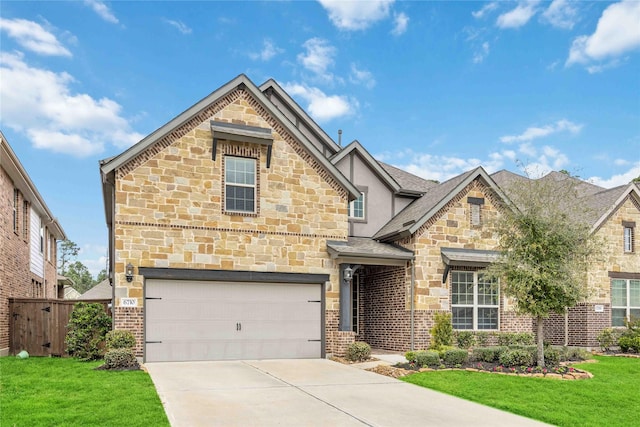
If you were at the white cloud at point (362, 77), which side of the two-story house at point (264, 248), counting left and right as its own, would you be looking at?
back

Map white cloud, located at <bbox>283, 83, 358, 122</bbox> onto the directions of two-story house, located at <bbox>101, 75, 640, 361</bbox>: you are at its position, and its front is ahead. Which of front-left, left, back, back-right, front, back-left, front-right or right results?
back

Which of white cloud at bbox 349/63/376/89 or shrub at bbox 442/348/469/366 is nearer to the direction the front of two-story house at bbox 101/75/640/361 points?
the shrub

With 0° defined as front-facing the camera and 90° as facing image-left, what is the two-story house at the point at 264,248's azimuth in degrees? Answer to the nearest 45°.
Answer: approximately 0°
